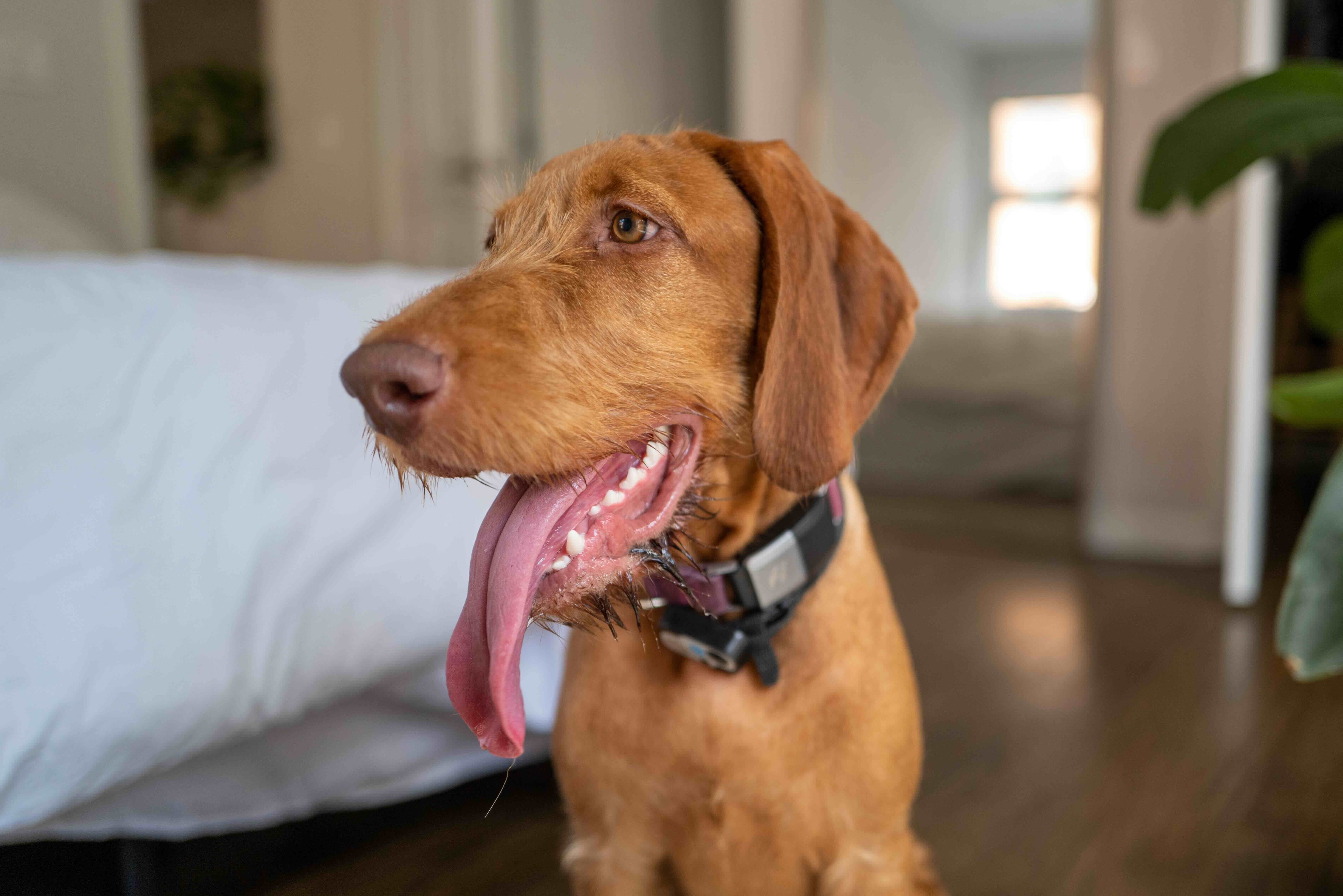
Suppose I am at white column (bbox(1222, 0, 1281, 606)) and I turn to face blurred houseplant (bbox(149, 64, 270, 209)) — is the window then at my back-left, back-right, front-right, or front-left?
front-right

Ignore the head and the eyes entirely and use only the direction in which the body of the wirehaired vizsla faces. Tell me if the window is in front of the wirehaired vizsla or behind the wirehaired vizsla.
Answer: behind

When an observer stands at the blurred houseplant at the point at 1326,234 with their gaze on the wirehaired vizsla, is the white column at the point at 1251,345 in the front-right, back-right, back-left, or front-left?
back-right

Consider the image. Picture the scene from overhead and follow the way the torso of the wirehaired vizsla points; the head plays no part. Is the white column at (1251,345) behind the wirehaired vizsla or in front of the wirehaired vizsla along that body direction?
behind

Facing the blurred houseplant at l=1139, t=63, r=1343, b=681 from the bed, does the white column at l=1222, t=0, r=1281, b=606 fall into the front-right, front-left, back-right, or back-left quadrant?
front-left
